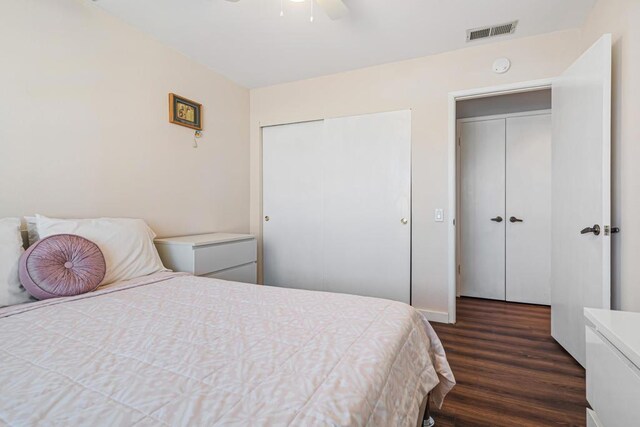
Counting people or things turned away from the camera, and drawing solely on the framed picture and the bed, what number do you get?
0

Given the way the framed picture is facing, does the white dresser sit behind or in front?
in front

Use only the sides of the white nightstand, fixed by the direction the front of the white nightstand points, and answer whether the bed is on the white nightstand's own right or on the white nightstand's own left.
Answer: on the white nightstand's own right

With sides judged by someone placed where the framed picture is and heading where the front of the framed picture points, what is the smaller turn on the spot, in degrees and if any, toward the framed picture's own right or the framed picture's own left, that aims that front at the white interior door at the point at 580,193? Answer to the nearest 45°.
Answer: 0° — it already faces it

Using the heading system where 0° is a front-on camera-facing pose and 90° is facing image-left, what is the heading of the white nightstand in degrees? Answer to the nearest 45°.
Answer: approximately 315°

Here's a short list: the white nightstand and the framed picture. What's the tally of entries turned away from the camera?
0

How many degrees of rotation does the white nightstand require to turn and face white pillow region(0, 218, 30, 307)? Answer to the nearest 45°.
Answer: approximately 90° to its right

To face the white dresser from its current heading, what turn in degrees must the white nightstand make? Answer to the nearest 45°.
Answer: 0° — it already faces it

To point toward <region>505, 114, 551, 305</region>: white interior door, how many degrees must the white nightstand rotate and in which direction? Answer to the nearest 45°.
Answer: approximately 45° to its left

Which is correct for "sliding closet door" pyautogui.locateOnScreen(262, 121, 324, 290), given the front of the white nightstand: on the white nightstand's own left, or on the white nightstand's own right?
on the white nightstand's own left

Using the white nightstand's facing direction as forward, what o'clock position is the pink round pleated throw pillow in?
The pink round pleated throw pillow is roughly at 3 o'clock from the white nightstand.

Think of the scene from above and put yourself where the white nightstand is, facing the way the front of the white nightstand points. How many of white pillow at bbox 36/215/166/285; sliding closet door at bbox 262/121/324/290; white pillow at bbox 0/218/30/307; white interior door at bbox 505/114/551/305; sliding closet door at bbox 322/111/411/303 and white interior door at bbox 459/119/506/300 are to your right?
2

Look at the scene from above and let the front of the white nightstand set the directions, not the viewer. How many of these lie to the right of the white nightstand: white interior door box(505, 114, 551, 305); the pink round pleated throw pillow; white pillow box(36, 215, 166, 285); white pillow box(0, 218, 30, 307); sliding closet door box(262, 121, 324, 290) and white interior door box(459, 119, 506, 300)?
3
